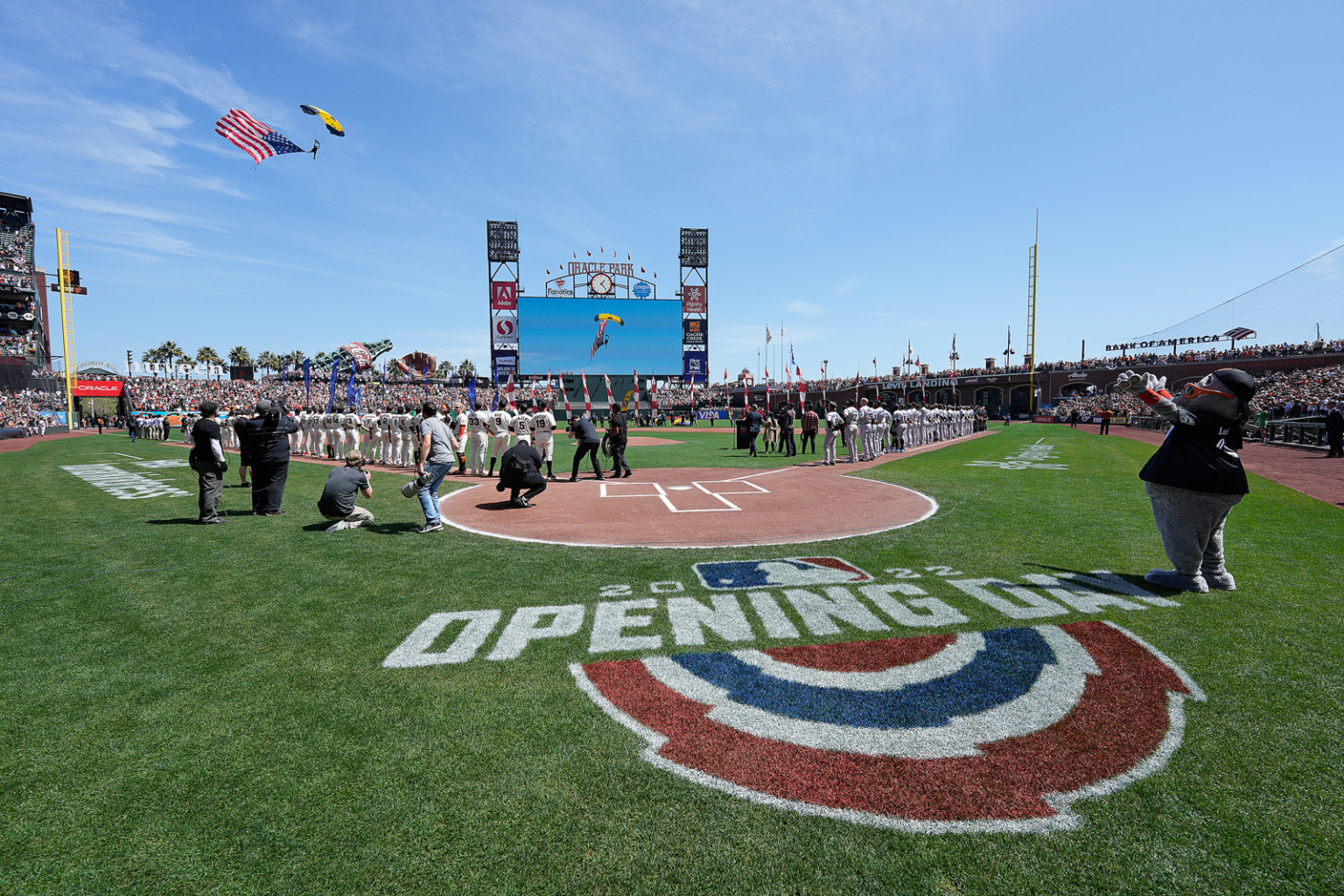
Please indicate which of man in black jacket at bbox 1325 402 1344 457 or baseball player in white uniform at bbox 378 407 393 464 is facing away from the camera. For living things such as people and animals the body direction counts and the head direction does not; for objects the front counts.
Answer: the baseball player in white uniform

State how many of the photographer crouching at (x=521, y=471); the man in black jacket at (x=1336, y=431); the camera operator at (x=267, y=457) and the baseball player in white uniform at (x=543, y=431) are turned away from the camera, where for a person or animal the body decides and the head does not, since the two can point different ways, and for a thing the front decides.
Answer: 3

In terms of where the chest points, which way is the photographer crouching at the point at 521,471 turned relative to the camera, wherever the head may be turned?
away from the camera

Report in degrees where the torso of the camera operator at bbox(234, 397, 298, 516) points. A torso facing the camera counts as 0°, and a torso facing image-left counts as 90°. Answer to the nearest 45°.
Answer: approximately 180°

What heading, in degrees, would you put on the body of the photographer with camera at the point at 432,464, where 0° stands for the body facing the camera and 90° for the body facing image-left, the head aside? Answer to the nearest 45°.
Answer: approximately 135°

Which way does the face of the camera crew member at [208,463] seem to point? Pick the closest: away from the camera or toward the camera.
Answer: away from the camera

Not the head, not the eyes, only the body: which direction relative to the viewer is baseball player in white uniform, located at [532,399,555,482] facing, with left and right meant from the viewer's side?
facing away from the viewer

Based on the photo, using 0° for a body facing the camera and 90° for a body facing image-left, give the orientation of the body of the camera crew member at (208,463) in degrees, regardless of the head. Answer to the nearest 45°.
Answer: approximately 225°

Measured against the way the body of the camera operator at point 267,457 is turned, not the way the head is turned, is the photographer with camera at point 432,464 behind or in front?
behind
